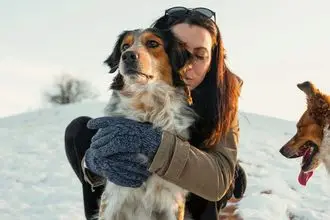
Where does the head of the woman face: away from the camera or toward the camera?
toward the camera
